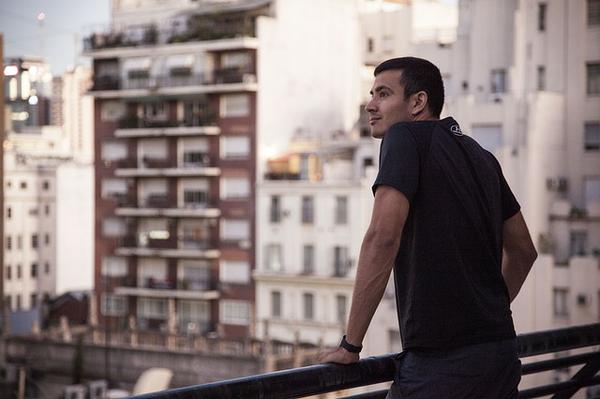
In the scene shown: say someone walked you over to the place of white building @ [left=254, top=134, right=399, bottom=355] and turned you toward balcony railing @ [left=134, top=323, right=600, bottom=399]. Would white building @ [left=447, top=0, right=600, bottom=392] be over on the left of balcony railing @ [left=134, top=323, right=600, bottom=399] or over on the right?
left

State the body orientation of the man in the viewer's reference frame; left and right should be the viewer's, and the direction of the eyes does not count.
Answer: facing away from the viewer and to the left of the viewer

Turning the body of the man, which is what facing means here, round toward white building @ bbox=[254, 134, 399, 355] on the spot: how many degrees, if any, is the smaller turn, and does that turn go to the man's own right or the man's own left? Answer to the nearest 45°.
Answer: approximately 45° to the man's own right

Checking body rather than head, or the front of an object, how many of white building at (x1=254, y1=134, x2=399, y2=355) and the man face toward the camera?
1

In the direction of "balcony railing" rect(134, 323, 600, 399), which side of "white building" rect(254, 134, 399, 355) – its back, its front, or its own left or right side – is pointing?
front

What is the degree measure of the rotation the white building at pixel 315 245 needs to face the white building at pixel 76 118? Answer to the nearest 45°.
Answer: approximately 135° to its right

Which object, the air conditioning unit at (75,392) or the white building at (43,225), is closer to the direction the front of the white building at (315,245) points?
the air conditioning unit

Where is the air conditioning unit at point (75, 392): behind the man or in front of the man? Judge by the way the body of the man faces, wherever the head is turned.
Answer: in front

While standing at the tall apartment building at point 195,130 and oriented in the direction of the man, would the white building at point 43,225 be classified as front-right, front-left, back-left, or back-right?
back-right

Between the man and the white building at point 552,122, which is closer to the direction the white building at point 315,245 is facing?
the man

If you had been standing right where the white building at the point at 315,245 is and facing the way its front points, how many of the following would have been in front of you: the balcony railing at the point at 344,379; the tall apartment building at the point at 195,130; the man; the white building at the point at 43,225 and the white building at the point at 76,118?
2

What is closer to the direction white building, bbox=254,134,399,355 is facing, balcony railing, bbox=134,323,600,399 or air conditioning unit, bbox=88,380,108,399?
the balcony railing

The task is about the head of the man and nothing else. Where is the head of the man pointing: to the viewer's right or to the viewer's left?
to the viewer's left

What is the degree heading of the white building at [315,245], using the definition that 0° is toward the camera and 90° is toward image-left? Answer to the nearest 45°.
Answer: approximately 0°

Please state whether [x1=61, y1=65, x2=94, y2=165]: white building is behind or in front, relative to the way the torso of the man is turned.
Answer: in front
